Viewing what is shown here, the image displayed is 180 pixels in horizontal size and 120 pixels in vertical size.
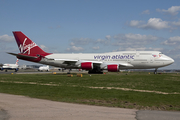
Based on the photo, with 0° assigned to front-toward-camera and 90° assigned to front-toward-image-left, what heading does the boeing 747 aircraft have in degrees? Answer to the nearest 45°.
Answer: approximately 270°
